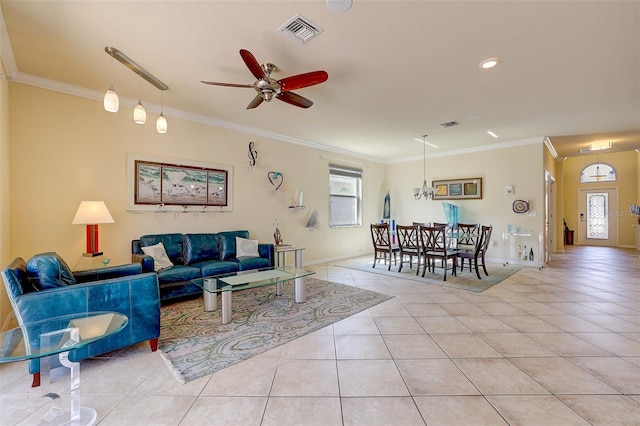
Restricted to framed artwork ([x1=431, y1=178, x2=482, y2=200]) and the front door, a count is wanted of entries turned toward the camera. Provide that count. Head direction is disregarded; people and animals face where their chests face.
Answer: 2

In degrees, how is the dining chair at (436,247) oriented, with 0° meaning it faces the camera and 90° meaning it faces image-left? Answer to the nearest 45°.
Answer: approximately 225°

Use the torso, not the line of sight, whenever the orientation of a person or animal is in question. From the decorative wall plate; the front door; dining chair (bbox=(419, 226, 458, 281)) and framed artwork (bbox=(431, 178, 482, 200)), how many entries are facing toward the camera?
3

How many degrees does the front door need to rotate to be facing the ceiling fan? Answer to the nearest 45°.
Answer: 0° — it already faces it

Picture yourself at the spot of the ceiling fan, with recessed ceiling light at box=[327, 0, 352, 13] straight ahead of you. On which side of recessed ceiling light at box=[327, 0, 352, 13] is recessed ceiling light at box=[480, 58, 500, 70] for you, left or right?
left

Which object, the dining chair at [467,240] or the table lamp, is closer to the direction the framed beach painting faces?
the dining chair

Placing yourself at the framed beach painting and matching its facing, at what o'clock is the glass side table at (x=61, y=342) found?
The glass side table is roughly at 2 o'clock from the framed beach painting.

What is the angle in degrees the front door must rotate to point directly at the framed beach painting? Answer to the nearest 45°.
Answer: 0° — it already faces it

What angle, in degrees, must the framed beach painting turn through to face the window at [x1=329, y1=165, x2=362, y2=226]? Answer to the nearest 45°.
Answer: approximately 45° to its left

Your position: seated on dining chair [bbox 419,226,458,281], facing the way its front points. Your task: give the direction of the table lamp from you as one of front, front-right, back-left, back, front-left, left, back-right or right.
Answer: back

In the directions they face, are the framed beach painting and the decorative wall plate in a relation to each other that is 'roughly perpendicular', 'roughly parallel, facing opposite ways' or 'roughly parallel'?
roughly perpendicular

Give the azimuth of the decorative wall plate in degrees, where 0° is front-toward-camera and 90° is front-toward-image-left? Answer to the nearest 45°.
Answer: approximately 0°
